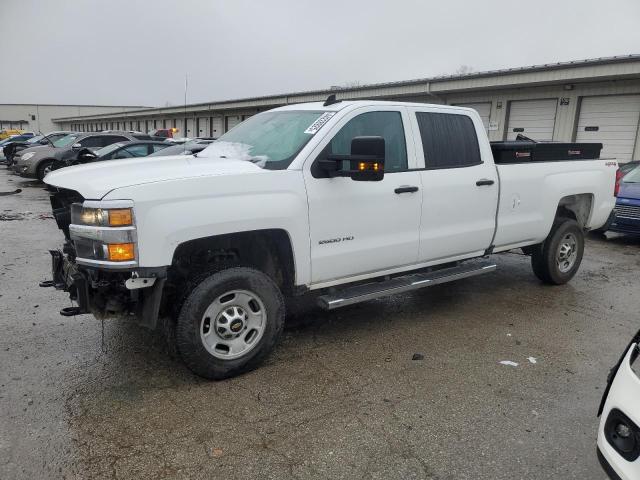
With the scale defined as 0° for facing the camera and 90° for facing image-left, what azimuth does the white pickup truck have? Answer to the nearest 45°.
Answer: approximately 45°

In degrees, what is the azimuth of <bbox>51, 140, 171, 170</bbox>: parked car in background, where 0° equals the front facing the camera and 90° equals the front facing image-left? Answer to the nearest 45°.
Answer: approximately 45°

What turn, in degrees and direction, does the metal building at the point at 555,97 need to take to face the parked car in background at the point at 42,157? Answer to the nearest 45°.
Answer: approximately 45° to its right

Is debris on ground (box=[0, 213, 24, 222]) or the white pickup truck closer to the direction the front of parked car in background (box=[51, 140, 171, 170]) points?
the debris on ground

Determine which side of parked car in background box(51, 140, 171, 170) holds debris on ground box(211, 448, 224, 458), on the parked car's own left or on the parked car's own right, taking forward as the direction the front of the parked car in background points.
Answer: on the parked car's own left

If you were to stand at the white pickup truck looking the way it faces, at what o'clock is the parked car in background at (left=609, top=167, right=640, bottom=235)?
The parked car in background is roughly at 6 o'clock from the white pickup truck.

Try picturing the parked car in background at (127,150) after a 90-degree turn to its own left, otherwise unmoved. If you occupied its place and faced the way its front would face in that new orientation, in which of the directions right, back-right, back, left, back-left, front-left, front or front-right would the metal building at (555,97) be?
front-left
